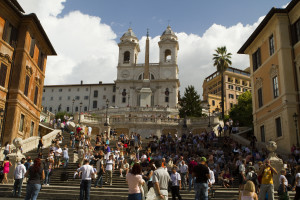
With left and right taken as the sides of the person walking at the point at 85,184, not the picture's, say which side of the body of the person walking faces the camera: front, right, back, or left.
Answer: back

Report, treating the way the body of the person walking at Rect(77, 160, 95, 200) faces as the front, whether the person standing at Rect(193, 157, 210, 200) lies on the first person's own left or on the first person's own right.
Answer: on the first person's own right

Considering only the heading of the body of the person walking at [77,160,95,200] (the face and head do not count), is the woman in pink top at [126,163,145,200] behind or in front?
behind

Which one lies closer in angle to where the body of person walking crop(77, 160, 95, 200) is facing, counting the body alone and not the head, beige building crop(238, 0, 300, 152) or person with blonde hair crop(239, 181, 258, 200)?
the beige building

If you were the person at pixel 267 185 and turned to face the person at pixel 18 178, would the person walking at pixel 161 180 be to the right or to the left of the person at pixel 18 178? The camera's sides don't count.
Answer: left

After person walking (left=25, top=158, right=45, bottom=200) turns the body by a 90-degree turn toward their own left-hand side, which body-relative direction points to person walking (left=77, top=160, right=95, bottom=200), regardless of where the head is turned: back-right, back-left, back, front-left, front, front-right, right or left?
back-right

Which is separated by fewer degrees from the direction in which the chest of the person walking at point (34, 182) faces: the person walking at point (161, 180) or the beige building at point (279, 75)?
the beige building

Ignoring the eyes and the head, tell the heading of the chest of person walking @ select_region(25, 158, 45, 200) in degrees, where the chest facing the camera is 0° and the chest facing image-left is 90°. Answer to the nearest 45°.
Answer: approximately 180°

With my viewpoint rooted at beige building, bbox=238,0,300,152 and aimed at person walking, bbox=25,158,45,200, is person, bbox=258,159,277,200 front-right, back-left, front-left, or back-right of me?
front-left

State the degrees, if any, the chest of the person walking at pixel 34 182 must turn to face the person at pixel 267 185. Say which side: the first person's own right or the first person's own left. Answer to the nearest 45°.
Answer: approximately 90° to the first person's own right
